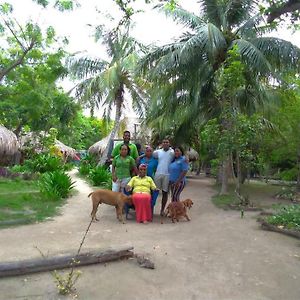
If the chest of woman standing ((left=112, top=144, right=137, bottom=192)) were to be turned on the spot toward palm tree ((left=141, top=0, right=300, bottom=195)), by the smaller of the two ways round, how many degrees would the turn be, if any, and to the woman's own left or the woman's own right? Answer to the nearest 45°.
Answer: approximately 135° to the woman's own left

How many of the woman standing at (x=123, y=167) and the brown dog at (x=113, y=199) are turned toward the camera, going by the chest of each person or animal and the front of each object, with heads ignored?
1

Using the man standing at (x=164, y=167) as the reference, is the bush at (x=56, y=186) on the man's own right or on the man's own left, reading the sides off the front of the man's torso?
on the man's own right

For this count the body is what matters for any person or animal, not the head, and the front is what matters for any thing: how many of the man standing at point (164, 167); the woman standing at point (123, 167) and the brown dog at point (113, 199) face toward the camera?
2

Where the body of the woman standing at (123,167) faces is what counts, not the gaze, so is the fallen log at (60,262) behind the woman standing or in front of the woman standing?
in front
